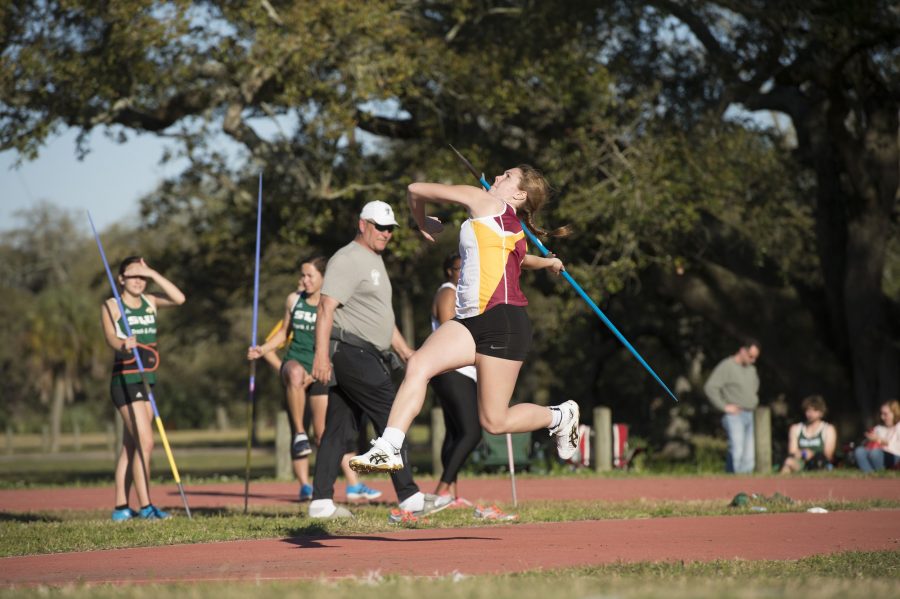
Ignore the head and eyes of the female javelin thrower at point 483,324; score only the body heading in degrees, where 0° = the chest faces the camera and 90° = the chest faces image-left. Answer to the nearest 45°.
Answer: approximately 90°

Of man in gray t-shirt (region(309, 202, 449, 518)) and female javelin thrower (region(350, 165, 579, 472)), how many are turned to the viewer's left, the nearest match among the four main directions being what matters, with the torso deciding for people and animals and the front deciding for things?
1

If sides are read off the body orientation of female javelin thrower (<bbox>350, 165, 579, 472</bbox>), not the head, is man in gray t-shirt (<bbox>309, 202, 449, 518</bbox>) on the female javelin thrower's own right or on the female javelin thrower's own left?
on the female javelin thrower's own right

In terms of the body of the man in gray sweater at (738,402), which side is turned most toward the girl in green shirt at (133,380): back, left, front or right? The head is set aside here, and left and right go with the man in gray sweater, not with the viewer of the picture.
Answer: right

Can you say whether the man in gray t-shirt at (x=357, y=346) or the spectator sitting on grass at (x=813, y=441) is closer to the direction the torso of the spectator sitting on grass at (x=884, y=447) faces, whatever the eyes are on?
the man in gray t-shirt

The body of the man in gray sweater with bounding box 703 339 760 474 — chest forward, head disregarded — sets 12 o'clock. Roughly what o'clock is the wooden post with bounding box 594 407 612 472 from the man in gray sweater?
The wooden post is roughly at 4 o'clock from the man in gray sweater.

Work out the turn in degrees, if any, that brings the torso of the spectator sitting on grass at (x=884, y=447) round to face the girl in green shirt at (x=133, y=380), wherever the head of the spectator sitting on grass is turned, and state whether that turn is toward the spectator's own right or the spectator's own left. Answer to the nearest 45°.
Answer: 0° — they already face them
